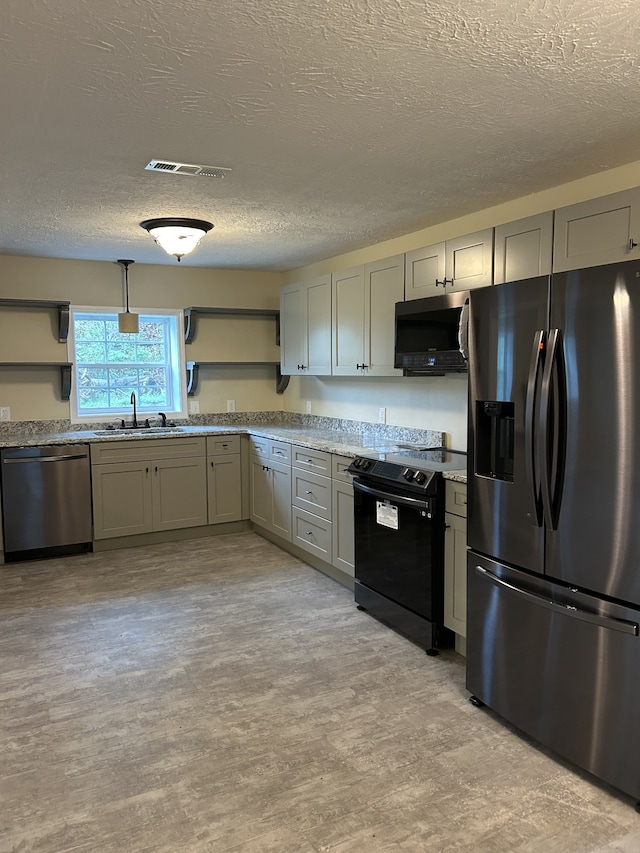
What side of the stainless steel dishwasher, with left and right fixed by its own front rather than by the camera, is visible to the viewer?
front

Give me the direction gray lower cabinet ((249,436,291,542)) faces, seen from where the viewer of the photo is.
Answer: facing the viewer and to the left of the viewer

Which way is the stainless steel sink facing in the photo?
toward the camera

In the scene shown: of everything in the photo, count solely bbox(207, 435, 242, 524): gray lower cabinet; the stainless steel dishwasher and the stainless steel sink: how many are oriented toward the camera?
3

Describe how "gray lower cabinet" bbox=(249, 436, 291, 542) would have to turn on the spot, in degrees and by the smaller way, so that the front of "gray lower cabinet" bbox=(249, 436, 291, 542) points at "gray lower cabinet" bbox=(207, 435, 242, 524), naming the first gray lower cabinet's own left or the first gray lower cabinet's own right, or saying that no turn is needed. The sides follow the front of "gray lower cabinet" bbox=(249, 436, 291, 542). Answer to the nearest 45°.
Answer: approximately 90° to the first gray lower cabinet's own right

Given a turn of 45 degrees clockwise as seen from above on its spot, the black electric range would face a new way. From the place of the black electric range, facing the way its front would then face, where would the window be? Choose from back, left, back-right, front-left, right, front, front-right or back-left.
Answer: front-right

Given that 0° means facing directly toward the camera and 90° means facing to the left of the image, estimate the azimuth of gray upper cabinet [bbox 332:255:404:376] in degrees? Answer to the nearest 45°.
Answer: approximately 45°

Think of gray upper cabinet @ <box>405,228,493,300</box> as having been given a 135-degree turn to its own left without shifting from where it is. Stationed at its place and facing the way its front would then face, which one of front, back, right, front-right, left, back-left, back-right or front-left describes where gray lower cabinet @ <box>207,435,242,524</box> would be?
back-left

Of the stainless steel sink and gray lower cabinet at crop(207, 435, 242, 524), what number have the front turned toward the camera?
2

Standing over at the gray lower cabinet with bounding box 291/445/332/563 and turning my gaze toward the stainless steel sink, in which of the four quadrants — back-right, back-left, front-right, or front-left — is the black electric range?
back-left
